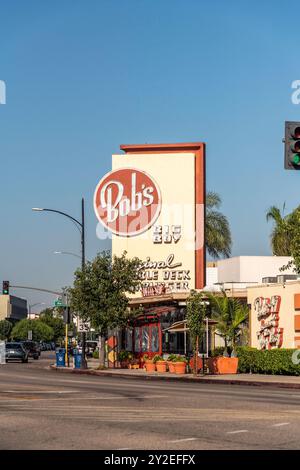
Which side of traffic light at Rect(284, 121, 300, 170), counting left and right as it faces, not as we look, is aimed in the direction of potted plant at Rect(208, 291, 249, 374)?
back

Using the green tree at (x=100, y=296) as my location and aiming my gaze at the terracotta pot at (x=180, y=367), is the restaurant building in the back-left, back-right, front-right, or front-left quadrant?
front-left

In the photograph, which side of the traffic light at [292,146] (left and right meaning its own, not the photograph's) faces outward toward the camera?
front

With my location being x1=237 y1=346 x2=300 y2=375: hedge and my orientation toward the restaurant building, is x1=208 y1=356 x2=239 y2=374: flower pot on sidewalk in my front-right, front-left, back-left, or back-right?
front-left

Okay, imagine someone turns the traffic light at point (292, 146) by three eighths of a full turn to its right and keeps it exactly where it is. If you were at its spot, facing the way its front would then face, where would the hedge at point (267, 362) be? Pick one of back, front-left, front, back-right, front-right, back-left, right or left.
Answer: front-right

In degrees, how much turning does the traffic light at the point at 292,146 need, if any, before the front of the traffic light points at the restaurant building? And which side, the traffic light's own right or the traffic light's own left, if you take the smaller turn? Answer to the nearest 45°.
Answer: approximately 180°

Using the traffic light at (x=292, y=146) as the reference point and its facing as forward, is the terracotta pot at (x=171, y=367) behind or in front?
behind

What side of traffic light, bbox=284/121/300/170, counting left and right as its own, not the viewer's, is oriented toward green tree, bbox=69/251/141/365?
back

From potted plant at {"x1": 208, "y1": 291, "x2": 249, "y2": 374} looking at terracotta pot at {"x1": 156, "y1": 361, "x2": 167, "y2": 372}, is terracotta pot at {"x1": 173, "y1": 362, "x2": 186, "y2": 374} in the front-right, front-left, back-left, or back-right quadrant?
front-left

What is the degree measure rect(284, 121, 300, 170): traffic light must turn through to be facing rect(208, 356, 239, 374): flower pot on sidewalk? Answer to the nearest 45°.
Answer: approximately 180°
